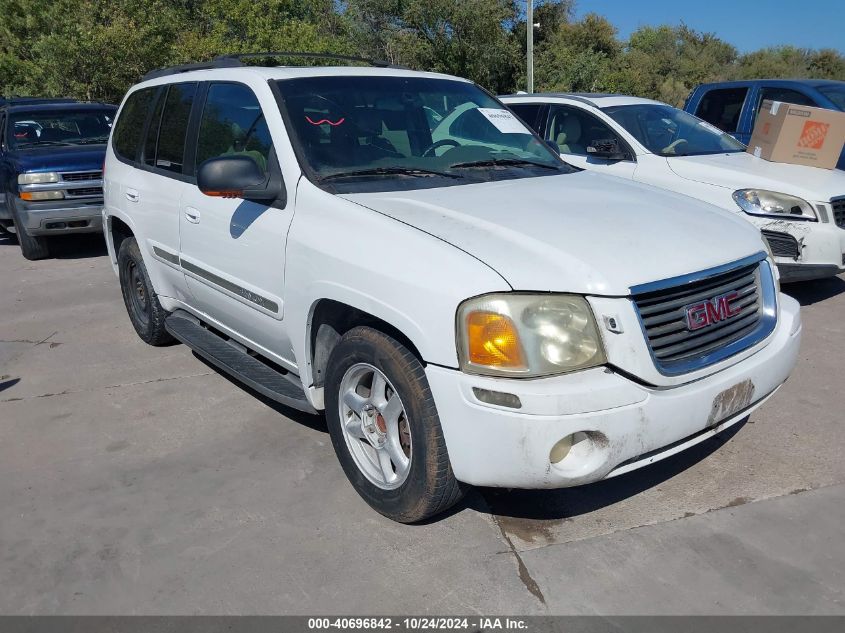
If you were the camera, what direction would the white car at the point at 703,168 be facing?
facing the viewer and to the right of the viewer

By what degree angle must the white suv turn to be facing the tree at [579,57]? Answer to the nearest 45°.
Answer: approximately 135° to its left

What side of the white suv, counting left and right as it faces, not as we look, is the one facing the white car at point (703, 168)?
left

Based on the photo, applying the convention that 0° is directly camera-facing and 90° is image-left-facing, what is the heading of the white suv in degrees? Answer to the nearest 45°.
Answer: approximately 315°

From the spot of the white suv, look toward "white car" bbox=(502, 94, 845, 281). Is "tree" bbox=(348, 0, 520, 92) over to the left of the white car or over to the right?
left

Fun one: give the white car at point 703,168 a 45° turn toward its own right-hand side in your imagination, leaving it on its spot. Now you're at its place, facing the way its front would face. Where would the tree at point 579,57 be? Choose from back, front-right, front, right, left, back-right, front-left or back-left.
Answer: back

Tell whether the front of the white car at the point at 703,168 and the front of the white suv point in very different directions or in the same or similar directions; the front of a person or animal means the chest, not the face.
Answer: same or similar directions

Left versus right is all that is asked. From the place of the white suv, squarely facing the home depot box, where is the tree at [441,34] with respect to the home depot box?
left

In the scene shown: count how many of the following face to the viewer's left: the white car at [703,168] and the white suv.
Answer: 0

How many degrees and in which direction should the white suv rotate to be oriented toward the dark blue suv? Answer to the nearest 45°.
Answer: approximately 180°

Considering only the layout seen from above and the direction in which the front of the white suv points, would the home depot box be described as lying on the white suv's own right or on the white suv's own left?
on the white suv's own left

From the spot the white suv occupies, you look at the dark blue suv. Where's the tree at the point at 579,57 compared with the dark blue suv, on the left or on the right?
right

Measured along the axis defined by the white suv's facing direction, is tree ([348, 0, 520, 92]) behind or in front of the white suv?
behind

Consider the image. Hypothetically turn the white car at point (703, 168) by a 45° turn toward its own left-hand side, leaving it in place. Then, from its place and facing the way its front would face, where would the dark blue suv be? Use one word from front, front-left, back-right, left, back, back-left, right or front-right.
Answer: back

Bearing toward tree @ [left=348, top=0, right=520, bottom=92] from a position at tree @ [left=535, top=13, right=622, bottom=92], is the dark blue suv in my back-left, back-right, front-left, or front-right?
front-left
